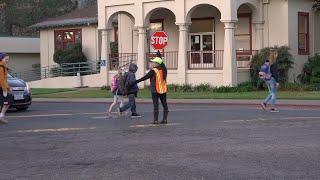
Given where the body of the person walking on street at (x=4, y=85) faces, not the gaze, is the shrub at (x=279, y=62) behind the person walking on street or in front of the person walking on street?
in front

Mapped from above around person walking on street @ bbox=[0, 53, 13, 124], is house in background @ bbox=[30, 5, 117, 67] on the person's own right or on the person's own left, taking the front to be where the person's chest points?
on the person's own left

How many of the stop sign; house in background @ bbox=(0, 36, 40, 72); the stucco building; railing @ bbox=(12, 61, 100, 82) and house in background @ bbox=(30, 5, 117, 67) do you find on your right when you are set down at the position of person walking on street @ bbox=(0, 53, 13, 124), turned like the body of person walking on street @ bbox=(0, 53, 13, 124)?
0

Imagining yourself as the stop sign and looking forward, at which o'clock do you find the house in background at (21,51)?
The house in background is roughly at 5 o'clock from the stop sign.

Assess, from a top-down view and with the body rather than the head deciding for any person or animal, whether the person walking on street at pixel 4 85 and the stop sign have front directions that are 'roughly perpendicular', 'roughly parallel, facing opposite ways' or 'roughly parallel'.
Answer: roughly perpendicular

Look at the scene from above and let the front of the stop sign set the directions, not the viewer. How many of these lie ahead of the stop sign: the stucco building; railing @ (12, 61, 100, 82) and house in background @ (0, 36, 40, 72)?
0

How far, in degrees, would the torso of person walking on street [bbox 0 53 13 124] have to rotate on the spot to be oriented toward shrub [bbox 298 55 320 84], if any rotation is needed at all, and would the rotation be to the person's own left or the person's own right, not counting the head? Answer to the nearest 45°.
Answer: approximately 45° to the person's own left

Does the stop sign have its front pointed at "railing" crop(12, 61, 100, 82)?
no

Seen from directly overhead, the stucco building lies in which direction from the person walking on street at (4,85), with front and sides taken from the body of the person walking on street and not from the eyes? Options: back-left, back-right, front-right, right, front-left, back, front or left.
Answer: front-left

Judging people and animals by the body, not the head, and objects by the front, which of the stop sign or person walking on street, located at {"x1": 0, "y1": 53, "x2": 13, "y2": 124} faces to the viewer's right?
the person walking on street

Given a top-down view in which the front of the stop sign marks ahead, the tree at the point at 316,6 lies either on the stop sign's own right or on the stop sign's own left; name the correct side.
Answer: on the stop sign's own left

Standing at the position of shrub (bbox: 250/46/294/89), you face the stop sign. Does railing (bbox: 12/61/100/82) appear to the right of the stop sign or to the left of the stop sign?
right

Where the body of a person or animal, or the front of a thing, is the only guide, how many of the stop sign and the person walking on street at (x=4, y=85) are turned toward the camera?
1

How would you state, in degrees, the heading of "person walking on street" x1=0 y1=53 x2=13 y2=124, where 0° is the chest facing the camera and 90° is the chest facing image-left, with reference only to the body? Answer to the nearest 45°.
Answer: approximately 270°

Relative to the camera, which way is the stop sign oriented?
toward the camera

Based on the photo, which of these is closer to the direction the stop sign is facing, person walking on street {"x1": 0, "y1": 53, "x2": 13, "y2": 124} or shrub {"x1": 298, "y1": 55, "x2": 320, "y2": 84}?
the person walking on street
